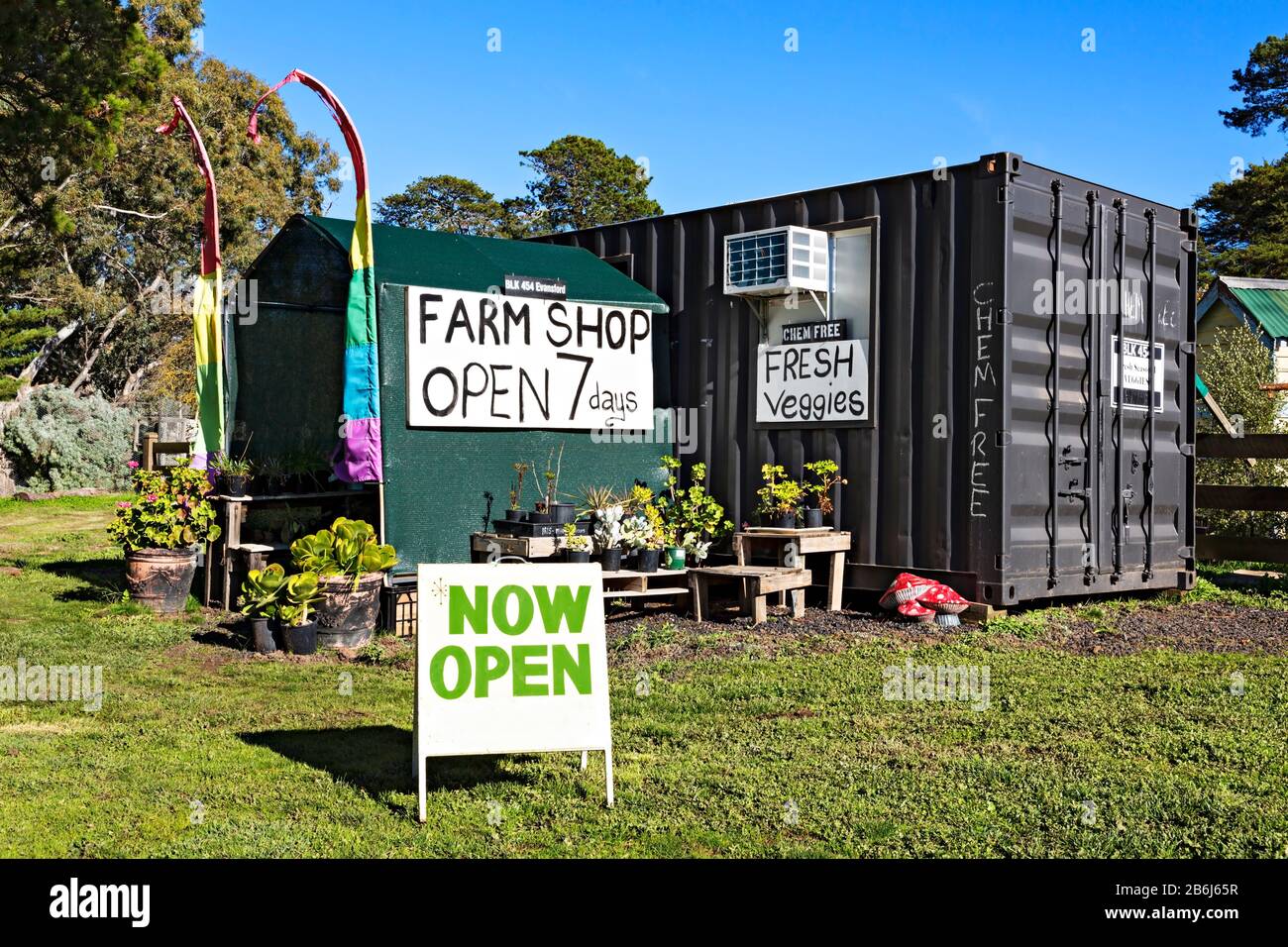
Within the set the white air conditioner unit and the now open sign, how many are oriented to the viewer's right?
0

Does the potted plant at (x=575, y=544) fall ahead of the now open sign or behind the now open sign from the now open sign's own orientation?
behind

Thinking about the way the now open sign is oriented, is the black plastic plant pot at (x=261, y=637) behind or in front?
behind

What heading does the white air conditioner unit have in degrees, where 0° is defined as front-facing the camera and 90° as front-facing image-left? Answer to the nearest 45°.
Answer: approximately 45°

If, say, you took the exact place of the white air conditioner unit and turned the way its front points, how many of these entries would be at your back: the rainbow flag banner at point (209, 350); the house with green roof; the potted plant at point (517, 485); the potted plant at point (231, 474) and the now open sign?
1

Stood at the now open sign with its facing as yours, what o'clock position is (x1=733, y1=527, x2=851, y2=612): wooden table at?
The wooden table is roughly at 7 o'clock from the now open sign.

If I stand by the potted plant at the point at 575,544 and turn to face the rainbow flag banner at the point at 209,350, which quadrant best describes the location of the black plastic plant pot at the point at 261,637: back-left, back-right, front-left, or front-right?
front-left

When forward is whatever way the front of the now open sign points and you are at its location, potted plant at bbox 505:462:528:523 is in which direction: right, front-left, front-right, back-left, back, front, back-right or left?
back

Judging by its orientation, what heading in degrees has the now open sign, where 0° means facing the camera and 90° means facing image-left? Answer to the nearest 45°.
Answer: approximately 0°

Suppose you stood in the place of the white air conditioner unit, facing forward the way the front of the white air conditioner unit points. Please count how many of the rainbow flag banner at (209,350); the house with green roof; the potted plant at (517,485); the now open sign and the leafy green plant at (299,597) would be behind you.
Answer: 1

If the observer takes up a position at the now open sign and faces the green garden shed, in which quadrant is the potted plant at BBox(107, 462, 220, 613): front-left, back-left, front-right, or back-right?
front-left

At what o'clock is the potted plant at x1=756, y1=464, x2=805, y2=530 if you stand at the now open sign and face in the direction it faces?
The potted plant is roughly at 7 o'clock from the now open sign.

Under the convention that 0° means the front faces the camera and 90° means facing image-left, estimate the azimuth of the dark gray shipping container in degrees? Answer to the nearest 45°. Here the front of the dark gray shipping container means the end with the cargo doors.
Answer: approximately 315°
